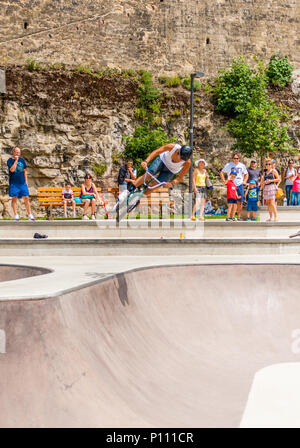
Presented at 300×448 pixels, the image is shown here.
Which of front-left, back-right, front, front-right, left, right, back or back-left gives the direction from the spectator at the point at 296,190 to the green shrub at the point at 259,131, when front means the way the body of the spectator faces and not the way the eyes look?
back

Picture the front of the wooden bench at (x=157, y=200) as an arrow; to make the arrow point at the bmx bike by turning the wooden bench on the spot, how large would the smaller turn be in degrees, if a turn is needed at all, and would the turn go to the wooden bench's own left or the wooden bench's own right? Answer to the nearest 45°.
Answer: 0° — it already faces it

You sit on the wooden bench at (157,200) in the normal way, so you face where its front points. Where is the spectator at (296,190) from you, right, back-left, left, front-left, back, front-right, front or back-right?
left

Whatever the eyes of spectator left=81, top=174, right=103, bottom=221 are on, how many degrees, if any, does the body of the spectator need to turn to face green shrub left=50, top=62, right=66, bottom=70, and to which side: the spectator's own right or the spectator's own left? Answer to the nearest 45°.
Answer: approximately 180°

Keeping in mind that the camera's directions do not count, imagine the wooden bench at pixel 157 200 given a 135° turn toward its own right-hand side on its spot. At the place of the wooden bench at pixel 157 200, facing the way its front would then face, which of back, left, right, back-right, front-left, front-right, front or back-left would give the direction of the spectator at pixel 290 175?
back-right

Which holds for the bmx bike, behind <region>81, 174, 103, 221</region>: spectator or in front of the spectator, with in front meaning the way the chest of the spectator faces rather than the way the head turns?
in front

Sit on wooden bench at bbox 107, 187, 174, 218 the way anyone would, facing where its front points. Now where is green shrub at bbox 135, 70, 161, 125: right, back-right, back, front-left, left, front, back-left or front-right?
back

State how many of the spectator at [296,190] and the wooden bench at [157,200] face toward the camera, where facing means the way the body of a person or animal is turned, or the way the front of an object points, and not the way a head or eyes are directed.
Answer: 2

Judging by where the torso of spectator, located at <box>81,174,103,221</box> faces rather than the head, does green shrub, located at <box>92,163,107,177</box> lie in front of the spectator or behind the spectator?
behind

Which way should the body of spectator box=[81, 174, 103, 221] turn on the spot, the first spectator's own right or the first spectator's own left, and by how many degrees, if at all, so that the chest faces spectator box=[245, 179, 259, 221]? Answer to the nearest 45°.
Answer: approximately 90° to the first spectator's own left

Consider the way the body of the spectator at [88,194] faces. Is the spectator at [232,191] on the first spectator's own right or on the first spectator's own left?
on the first spectator's own left

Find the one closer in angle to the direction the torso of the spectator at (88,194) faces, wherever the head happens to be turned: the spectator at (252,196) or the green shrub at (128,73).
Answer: the spectator

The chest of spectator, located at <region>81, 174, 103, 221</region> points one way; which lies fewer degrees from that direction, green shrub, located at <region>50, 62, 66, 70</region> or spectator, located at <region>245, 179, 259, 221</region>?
the spectator

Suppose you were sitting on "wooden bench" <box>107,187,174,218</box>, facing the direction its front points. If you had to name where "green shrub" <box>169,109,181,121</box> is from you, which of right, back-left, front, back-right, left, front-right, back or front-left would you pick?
back
